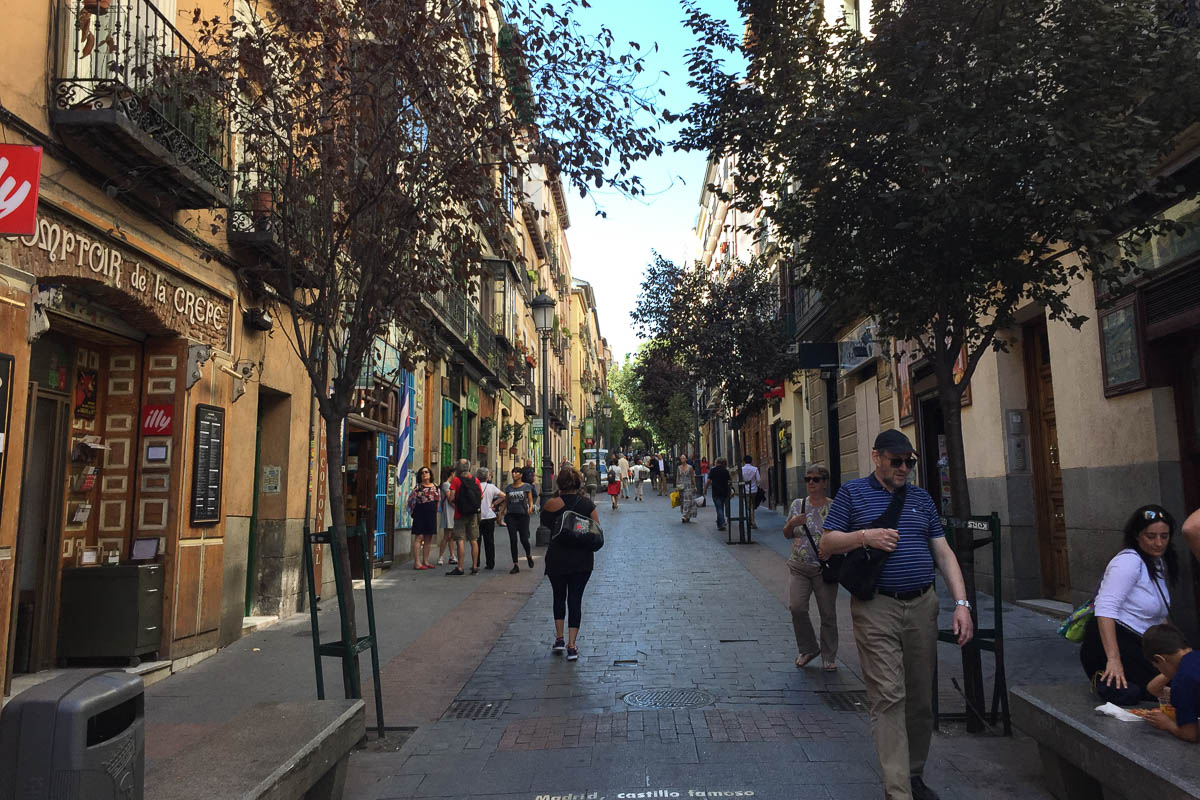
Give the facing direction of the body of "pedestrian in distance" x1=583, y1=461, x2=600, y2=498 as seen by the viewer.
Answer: away from the camera

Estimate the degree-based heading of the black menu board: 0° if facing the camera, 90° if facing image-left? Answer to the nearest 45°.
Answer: approximately 315°

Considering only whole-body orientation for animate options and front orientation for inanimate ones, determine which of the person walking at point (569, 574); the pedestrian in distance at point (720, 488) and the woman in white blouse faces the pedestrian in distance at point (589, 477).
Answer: the person walking

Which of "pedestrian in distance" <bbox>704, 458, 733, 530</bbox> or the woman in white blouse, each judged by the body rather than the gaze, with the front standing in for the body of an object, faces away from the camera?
the pedestrian in distance

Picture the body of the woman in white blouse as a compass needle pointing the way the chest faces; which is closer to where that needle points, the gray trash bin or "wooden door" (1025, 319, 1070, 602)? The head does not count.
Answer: the gray trash bin

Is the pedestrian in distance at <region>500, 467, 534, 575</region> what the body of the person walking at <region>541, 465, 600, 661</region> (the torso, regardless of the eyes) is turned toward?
yes

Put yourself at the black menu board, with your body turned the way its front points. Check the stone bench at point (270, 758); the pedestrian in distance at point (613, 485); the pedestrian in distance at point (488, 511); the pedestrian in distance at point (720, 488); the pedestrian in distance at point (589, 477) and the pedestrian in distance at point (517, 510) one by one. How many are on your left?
5

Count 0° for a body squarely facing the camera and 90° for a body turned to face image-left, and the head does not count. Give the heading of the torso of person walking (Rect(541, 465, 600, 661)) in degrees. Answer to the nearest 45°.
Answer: approximately 180°

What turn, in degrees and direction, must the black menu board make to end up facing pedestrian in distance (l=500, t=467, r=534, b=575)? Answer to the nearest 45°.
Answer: approximately 90° to its left

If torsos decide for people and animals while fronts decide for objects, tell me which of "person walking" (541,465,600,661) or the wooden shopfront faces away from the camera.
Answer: the person walking

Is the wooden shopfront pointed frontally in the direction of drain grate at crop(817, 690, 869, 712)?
yes

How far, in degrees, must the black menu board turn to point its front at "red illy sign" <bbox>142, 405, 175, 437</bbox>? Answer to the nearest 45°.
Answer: approximately 90° to its right

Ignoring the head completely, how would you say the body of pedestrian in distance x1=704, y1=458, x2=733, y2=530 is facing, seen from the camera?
away from the camera

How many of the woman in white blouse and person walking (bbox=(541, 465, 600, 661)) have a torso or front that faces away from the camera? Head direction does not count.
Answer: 1
